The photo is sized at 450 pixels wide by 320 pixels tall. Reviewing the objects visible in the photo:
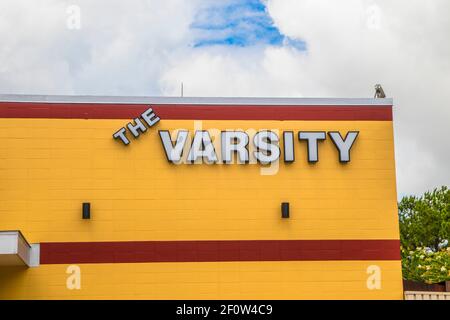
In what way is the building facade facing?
toward the camera
